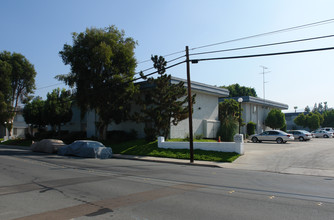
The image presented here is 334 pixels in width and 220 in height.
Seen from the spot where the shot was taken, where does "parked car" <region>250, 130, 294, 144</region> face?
facing away from the viewer and to the left of the viewer

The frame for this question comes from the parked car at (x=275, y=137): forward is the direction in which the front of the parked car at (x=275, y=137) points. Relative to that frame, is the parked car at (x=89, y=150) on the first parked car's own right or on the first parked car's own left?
on the first parked car's own left

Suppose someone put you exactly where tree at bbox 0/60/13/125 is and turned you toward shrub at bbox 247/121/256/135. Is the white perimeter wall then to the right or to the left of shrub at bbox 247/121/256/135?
right

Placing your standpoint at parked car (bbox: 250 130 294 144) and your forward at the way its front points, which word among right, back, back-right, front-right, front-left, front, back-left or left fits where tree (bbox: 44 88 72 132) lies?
front-left

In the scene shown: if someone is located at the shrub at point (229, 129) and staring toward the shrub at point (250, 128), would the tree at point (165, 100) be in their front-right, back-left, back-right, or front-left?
back-left

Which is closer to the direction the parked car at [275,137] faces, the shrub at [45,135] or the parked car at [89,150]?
the shrub

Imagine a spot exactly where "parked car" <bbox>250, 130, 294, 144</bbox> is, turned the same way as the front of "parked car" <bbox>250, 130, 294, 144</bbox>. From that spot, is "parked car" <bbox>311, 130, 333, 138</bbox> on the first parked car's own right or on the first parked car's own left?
on the first parked car's own right

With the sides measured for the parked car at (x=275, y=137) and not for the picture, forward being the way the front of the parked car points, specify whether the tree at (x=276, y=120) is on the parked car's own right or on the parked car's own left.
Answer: on the parked car's own right

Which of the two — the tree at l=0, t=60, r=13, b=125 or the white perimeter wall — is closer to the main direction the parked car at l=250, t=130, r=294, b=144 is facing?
the tree

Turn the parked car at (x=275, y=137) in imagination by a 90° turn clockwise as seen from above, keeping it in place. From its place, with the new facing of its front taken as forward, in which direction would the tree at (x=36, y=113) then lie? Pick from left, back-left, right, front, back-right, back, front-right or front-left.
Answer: back-left

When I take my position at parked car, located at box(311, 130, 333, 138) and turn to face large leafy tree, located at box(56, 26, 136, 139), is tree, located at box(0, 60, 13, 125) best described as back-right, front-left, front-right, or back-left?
front-right
